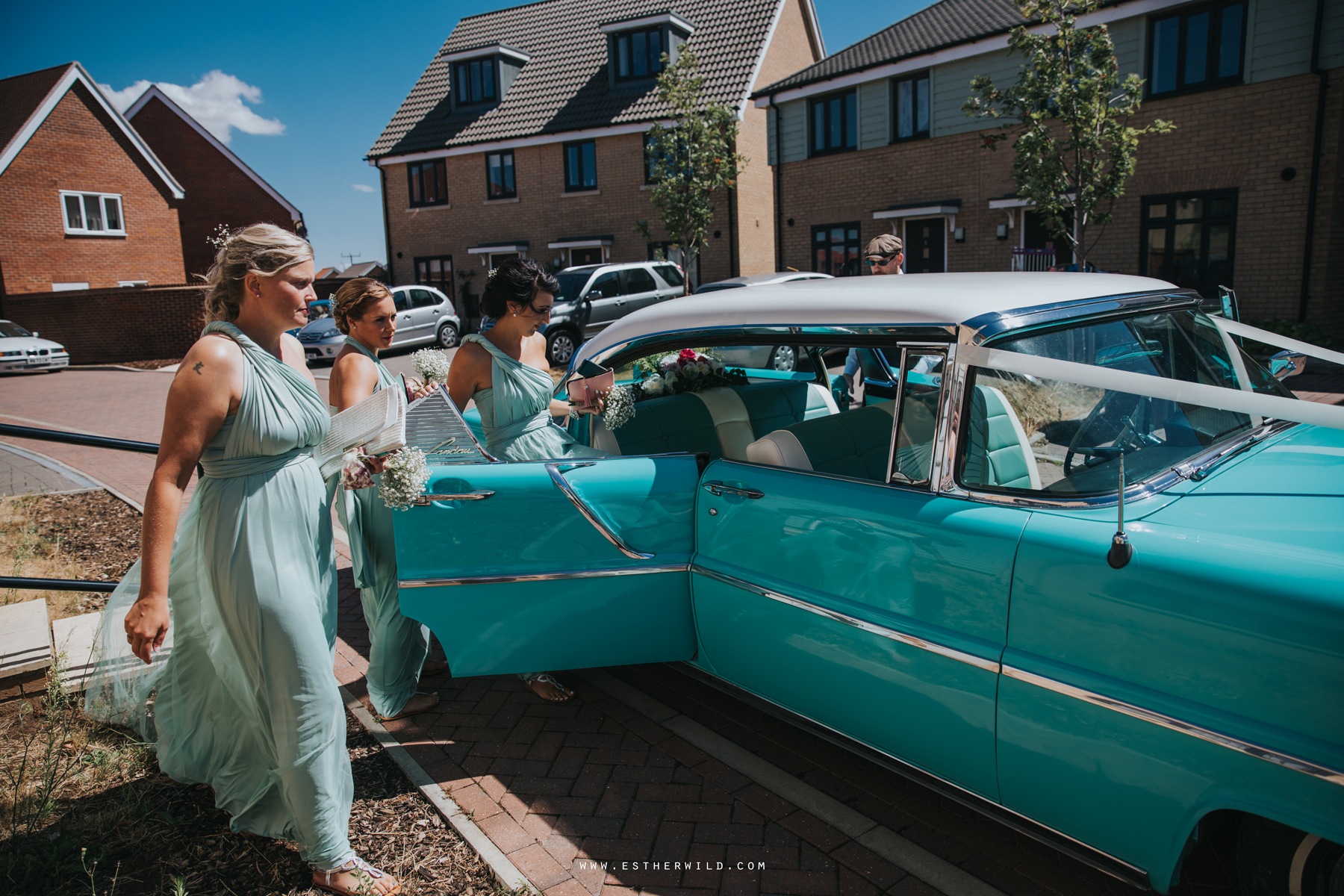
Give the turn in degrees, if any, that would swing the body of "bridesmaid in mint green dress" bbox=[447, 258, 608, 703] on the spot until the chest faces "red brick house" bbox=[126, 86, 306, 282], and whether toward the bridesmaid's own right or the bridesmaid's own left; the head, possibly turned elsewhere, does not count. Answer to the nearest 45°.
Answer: approximately 135° to the bridesmaid's own left

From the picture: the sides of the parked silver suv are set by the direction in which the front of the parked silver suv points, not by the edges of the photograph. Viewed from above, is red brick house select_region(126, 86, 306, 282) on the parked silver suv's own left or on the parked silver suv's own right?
on the parked silver suv's own right

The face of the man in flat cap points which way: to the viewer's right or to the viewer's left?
to the viewer's left

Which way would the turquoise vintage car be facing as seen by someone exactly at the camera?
facing the viewer and to the right of the viewer

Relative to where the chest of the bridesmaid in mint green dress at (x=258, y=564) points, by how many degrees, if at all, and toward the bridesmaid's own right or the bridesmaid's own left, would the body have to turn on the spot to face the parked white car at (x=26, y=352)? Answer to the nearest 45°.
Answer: approximately 90° to the bridesmaid's own left

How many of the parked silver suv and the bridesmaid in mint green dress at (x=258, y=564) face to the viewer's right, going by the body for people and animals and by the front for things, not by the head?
1

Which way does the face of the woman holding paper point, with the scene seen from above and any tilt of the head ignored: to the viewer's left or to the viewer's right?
to the viewer's right

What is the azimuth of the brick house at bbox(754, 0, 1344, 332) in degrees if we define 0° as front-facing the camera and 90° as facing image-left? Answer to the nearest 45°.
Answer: approximately 45°

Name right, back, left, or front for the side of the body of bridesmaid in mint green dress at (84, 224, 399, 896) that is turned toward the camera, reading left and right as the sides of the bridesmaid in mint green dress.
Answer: right
